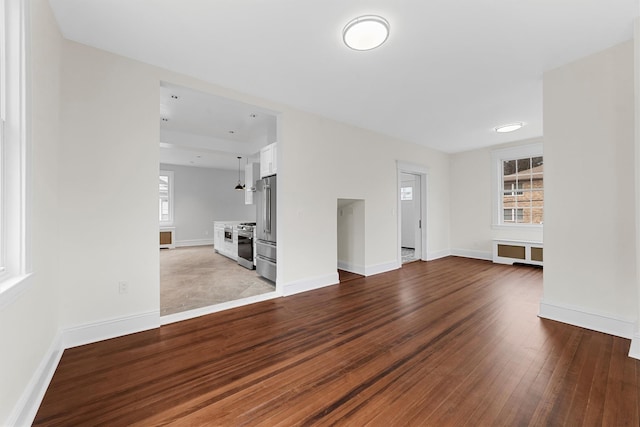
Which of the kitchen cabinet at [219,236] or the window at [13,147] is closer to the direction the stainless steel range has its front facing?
the window

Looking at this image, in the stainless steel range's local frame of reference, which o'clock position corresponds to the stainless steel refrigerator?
The stainless steel refrigerator is roughly at 10 o'clock from the stainless steel range.

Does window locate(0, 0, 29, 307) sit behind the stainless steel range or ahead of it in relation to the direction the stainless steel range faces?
ahead

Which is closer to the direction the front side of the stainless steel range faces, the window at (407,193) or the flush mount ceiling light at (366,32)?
the flush mount ceiling light

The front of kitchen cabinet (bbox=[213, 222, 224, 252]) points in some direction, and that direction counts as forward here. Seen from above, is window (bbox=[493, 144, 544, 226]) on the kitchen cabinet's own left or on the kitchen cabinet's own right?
on the kitchen cabinet's own left

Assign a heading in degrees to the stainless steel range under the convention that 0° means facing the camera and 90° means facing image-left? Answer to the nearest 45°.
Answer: approximately 45°

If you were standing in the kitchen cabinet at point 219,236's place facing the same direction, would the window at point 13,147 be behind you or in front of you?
in front

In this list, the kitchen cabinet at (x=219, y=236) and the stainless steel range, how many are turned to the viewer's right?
0

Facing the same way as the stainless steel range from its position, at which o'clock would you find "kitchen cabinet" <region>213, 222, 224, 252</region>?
The kitchen cabinet is roughly at 4 o'clock from the stainless steel range.

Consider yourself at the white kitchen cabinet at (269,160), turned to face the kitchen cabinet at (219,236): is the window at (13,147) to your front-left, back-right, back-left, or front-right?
back-left
